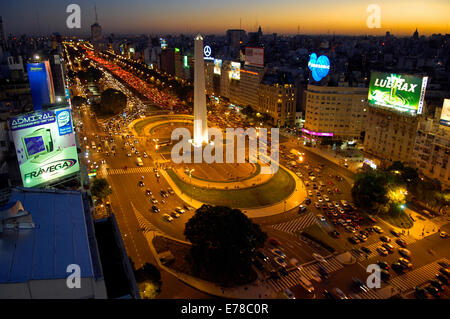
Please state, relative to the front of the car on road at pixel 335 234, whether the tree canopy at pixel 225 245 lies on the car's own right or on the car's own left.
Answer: on the car's own left

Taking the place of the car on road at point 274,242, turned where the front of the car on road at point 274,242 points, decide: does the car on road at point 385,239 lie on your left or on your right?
on your left

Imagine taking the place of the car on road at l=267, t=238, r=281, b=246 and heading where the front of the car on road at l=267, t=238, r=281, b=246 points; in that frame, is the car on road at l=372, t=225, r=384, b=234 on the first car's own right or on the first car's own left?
on the first car's own left

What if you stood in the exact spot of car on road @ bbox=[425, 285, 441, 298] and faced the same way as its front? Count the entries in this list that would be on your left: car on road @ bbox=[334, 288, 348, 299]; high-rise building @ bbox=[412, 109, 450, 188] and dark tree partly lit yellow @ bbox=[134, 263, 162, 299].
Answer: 2

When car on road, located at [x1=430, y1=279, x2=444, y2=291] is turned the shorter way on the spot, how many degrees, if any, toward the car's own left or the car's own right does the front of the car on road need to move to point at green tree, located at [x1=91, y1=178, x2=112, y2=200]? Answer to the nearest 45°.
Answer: approximately 45° to the car's own left

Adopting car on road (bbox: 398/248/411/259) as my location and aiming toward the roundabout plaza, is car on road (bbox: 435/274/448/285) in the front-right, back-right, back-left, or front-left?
back-left

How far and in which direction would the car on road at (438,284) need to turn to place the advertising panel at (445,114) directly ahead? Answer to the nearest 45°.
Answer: approximately 45° to its right

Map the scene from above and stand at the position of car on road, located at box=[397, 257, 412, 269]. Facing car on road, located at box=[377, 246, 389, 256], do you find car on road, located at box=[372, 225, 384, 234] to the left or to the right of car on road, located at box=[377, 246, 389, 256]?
right

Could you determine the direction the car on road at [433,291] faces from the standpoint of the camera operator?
facing away from the viewer and to the left of the viewer
